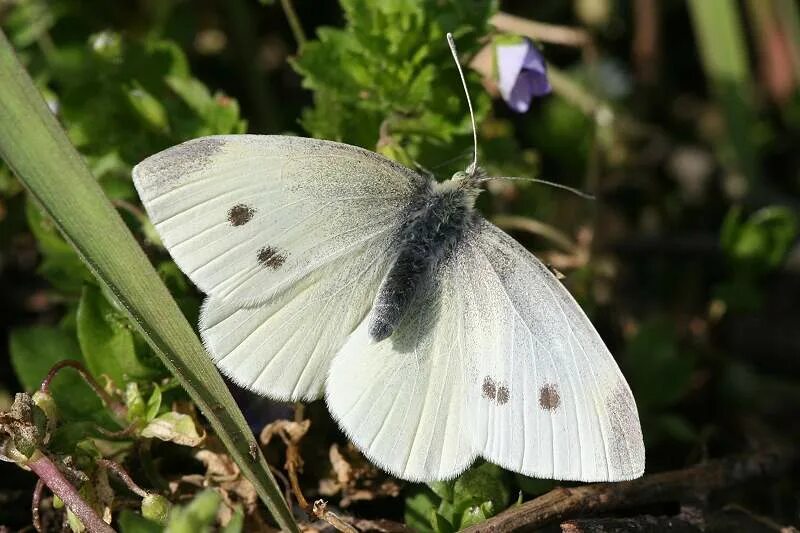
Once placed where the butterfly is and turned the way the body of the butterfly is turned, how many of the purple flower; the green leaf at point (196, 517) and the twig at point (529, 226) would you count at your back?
1

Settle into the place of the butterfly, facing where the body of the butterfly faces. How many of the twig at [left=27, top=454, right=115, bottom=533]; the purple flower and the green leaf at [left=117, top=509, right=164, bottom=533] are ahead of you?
1

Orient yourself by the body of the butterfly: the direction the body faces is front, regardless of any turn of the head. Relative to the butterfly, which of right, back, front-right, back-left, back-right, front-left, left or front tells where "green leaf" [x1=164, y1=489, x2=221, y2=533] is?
back

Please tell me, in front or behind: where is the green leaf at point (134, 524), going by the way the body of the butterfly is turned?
behind

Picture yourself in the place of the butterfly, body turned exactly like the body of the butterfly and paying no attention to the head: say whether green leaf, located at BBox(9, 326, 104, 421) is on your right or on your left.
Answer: on your left

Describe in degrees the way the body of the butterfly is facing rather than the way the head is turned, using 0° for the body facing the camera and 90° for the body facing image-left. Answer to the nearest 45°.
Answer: approximately 225°

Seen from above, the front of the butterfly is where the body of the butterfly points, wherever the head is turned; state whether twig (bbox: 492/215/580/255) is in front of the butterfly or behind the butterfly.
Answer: in front

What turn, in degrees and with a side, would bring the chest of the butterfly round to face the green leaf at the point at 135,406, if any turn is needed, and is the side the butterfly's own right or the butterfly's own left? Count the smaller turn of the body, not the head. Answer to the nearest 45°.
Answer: approximately 135° to the butterfly's own left

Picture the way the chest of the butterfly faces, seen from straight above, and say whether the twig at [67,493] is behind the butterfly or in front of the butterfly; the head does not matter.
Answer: behind

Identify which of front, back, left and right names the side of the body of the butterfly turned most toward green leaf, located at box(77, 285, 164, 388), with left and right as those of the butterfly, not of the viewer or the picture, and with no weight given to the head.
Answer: left
